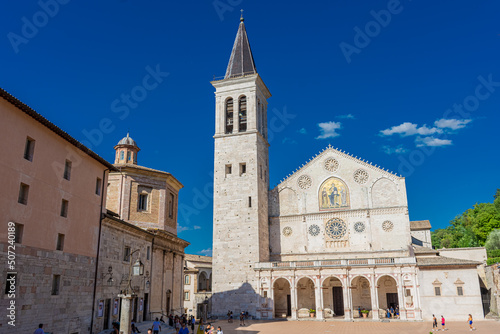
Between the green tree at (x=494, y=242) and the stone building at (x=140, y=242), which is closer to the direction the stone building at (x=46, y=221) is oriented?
the green tree

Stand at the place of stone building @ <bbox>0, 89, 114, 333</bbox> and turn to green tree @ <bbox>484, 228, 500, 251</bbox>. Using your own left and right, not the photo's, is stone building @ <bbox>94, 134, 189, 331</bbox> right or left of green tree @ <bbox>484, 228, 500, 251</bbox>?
left

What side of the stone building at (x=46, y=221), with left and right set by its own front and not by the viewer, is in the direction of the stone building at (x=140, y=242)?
left

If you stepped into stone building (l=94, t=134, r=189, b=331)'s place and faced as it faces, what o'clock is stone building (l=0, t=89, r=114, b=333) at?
stone building (l=0, t=89, r=114, b=333) is roughly at 2 o'clock from stone building (l=94, t=134, r=189, b=331).

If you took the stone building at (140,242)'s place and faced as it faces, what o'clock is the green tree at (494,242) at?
The green tree is roughly at 10 o'clock from the stone building.

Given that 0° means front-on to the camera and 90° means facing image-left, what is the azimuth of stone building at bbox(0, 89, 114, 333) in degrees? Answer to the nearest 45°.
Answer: approximately 315°

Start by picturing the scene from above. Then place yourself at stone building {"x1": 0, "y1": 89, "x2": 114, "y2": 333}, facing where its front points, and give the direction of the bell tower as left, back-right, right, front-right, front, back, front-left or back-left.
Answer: left

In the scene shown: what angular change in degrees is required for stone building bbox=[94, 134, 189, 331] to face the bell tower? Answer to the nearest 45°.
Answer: approximately 90° to its left

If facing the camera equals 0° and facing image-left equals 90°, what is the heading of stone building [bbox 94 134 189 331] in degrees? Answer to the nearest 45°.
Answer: approximately 315°

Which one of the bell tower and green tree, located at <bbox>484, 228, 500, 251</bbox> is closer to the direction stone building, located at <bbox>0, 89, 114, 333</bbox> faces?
the green tree

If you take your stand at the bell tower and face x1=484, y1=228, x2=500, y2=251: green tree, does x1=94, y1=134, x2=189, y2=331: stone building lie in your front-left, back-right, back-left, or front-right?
back-right

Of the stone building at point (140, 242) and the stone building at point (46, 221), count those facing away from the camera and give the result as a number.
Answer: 0
